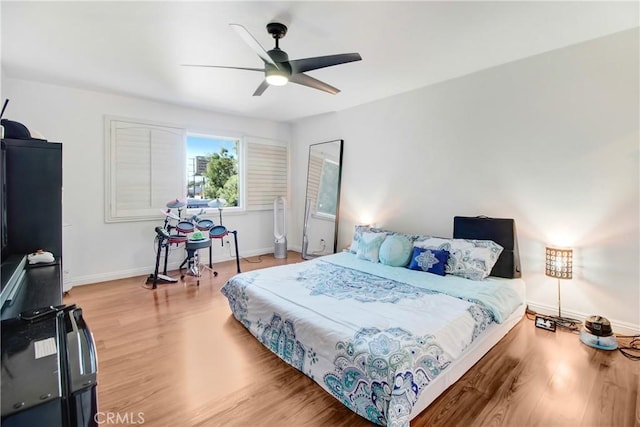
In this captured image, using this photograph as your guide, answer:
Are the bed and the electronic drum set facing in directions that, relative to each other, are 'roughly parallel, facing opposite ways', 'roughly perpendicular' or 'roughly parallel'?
roughly perpendicular

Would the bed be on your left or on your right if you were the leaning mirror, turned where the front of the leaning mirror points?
on your left

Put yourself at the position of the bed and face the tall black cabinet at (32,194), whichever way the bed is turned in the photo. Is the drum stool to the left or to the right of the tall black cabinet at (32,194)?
right

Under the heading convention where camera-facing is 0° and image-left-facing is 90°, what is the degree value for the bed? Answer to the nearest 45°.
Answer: approximately 45°

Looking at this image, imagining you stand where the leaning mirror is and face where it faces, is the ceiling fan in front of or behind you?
in front

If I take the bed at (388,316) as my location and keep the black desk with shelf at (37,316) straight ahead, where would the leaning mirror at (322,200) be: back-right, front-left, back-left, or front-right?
back-right

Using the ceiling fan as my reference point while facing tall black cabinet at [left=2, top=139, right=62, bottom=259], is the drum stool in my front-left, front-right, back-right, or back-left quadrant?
front-right
